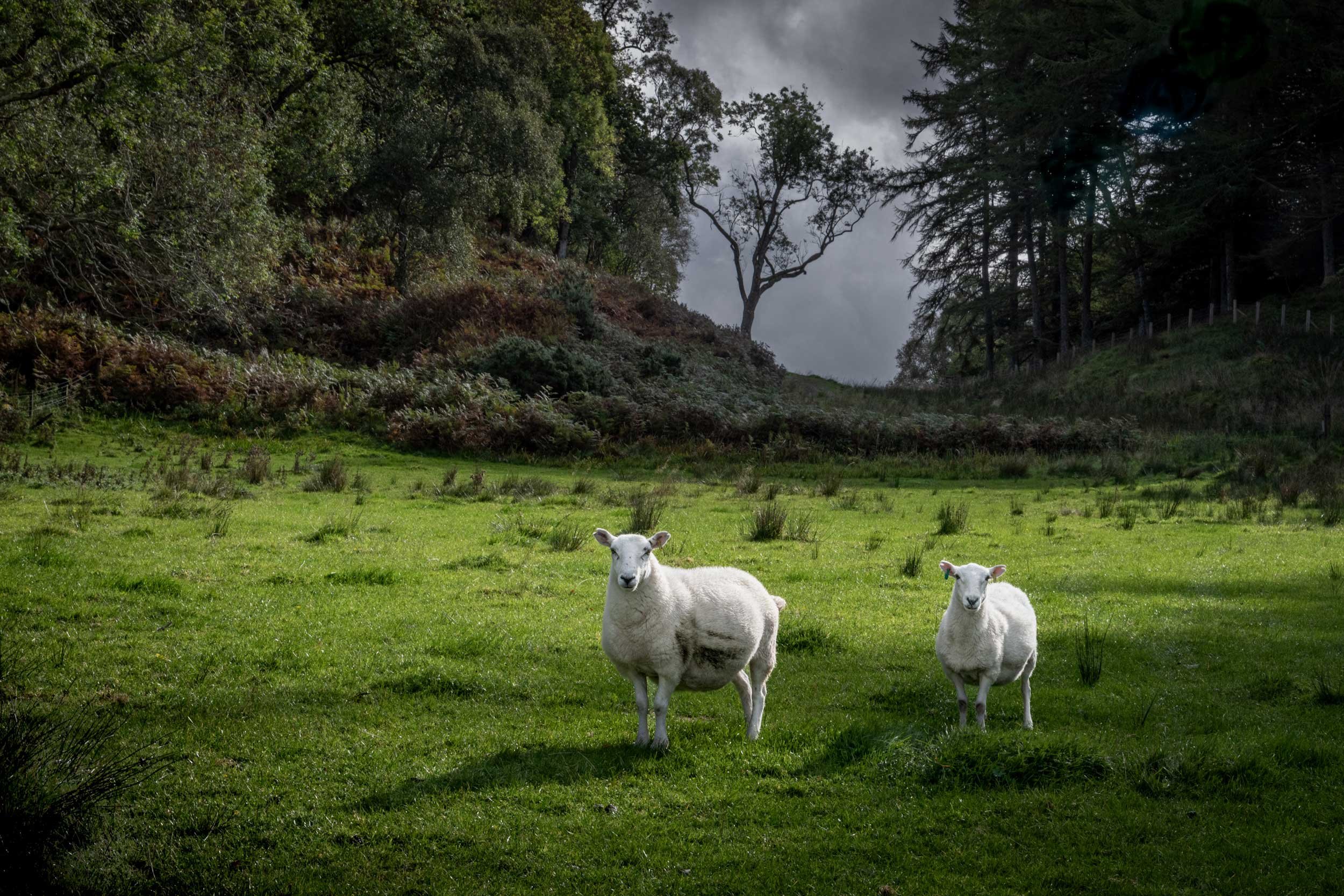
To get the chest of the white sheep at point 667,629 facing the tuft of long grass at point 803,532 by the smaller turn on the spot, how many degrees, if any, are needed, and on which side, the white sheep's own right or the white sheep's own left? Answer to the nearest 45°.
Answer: approximately 135° to the white sheep's own right

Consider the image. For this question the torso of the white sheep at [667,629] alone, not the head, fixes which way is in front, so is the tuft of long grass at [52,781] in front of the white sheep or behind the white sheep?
in front

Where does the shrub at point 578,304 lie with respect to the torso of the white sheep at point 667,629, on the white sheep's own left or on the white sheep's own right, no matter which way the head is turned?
on the white sheep's own right

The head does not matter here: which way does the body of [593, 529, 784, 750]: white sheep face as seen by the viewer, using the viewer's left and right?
facing the viewer and to the left of the viewer

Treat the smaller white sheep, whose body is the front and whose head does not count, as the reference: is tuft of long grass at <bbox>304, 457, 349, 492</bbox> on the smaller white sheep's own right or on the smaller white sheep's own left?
on the smaller white sheep's own right

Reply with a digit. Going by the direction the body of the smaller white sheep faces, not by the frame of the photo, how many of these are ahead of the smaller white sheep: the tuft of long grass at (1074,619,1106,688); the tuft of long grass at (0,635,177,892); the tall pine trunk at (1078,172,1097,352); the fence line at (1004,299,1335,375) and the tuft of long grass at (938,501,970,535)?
1

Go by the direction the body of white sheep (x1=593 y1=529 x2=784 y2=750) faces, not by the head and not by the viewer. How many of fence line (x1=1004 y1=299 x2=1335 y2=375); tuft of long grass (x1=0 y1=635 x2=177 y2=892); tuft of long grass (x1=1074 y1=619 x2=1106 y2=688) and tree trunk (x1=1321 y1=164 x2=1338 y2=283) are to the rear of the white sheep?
3

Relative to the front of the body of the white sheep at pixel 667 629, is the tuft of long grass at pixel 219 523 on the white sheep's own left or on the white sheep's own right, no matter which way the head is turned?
on the white sheep's own right

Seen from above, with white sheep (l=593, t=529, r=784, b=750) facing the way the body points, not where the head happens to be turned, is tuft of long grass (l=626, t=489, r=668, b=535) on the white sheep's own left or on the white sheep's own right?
on the white sheep's own right

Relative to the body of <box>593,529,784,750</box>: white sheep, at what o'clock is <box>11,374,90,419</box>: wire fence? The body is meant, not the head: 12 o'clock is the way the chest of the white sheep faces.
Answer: The wire fence is roughly at 3 o'clock from the white sheep.

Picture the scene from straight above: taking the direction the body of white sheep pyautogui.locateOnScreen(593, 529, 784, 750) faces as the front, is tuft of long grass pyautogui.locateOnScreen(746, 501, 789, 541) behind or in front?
behind

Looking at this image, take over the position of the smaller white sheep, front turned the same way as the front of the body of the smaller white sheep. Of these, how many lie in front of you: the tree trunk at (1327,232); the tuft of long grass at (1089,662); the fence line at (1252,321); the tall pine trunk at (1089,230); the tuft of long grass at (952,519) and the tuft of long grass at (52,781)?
1

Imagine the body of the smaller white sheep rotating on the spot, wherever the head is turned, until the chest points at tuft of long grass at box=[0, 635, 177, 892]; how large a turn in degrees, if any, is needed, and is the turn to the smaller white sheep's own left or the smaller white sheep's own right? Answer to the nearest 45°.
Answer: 0° — it already faces it

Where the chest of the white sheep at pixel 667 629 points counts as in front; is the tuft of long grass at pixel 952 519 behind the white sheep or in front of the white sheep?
behind

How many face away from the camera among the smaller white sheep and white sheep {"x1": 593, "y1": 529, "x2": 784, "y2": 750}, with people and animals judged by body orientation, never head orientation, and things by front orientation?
0
